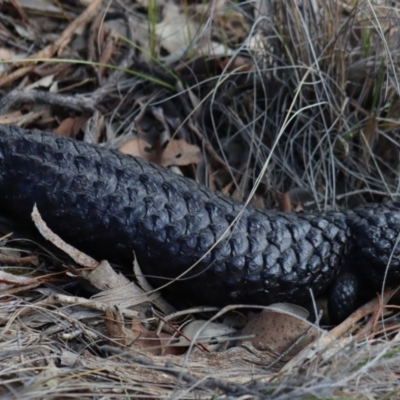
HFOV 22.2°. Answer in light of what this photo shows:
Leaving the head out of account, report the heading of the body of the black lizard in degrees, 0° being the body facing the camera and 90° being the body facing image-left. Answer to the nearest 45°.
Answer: approximately 270°

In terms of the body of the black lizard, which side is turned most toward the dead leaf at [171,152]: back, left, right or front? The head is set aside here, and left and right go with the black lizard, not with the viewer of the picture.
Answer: left

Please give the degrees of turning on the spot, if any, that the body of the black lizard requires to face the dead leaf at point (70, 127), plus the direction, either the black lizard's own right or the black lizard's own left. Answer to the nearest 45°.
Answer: approximately 135° to the black lizard's own left
